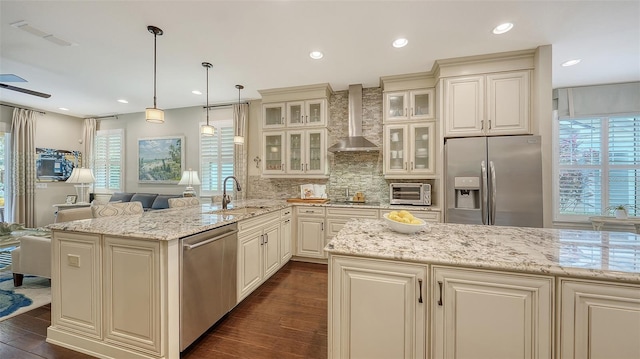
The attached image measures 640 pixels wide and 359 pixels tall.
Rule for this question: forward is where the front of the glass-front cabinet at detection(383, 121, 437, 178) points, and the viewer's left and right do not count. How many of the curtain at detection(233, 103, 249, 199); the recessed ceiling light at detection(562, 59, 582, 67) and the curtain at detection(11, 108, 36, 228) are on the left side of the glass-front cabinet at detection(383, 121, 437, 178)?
1

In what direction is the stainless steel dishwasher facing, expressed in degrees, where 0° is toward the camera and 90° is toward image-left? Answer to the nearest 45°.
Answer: approximately 315°

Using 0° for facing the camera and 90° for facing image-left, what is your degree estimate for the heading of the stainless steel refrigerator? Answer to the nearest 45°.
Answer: approximately 0°

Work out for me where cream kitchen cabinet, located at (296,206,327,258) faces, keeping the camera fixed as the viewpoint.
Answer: facing the viewer

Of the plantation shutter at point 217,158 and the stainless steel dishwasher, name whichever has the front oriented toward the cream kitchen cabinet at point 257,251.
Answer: the plantation shutter

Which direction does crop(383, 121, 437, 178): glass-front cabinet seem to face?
toward the camera

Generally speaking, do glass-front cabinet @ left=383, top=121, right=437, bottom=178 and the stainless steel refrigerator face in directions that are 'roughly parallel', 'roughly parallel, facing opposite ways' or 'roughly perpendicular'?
roughly parallel

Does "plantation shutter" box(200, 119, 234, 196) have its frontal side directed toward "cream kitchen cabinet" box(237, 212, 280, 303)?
yes

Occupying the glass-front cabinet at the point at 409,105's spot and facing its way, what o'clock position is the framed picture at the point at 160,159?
The framed picture is roughly at 3 o'clock from the glass-front cabinet.

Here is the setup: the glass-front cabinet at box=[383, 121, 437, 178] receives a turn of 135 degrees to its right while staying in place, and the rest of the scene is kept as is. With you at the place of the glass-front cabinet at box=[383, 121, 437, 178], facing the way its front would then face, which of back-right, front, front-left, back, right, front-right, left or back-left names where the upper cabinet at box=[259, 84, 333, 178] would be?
front-left

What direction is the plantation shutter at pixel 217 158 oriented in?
toward the camera

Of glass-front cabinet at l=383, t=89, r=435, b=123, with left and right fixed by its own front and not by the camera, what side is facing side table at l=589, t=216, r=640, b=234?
left

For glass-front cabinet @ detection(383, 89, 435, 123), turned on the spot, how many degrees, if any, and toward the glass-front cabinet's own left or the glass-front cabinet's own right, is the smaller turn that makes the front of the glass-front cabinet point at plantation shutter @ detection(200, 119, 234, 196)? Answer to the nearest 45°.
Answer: approximately 90° to the glass-front cabinet's own right

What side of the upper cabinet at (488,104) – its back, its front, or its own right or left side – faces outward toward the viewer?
front

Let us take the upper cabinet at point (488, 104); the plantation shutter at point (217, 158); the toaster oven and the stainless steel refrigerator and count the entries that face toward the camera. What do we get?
4

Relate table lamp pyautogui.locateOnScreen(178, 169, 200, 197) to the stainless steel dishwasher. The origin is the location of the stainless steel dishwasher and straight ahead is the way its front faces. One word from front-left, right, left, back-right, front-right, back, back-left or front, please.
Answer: back-left
